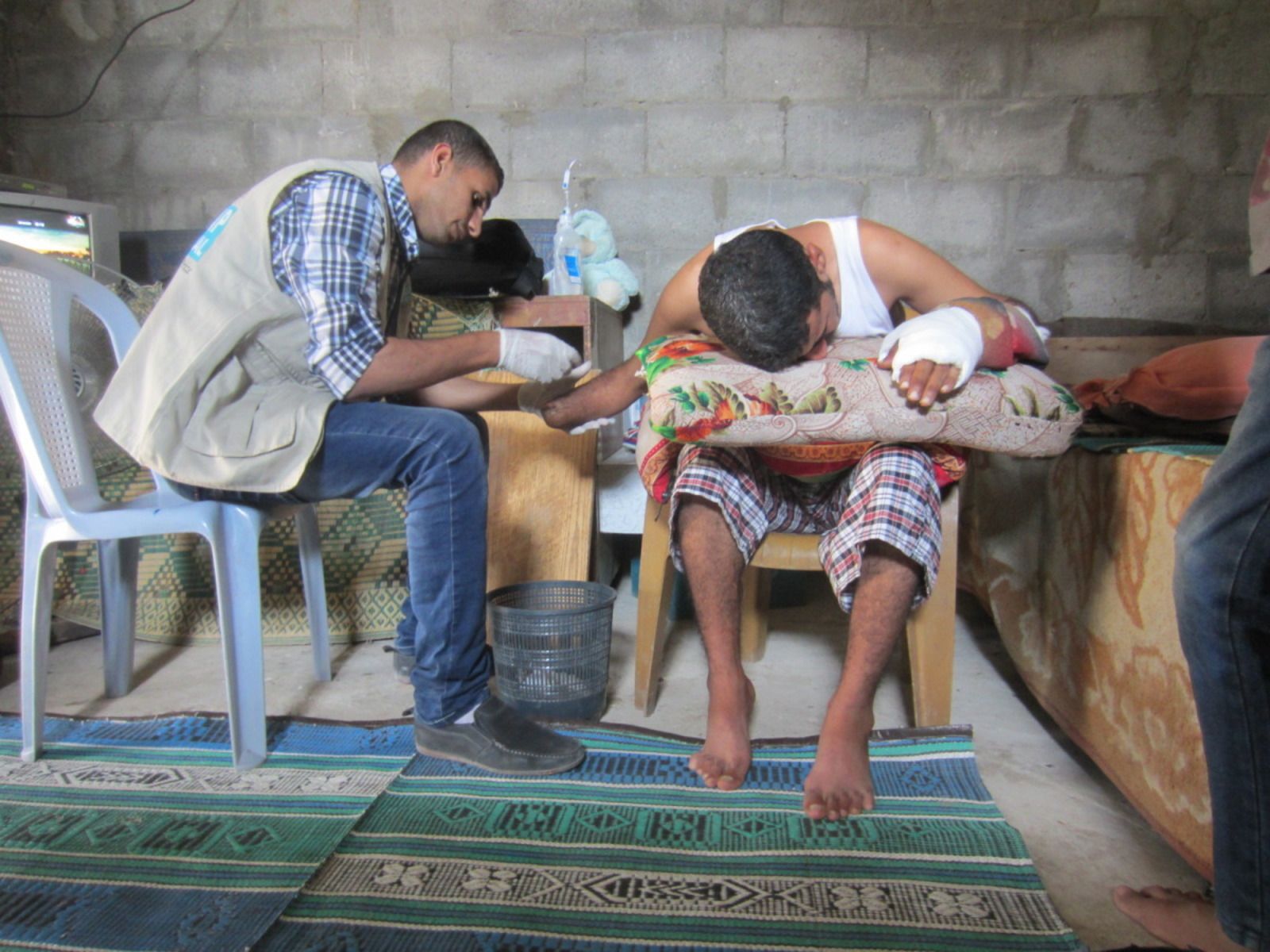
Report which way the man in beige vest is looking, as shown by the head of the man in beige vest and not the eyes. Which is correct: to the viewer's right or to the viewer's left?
to the viewer's right

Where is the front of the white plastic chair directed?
to the viewer's right

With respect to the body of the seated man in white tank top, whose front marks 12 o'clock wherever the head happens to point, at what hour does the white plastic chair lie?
The white plastic chair is roughly at 3 o'clock from the seated man in white tank top.

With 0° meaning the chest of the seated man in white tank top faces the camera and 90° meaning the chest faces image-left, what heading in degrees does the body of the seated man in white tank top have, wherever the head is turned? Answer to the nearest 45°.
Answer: approximately 0°

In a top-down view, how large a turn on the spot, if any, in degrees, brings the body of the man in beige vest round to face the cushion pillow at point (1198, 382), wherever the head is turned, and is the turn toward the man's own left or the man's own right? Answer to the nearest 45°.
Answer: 0° — they already face it

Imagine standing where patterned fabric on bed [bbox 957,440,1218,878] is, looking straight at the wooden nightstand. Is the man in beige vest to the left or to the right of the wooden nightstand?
left

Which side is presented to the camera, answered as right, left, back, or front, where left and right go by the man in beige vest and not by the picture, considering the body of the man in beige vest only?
right

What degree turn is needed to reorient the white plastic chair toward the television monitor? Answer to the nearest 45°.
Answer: approximately 90° to its left

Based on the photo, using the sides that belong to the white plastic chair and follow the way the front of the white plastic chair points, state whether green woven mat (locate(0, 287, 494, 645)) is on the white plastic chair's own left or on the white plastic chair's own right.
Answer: on the white plastic chair's own left
